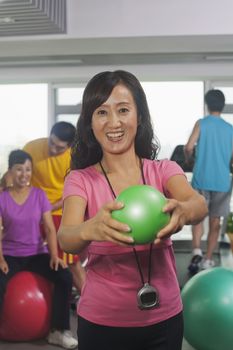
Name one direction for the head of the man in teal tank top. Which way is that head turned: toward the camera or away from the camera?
away from the camera

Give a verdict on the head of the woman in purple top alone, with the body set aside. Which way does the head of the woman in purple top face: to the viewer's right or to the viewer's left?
to the viewer's right

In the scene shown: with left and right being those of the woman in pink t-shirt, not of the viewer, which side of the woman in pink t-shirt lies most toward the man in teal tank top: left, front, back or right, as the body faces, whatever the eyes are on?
back

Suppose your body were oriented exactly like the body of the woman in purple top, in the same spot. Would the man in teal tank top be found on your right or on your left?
on your left

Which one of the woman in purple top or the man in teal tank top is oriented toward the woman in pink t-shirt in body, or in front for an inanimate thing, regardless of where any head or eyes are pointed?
the woman in purple top

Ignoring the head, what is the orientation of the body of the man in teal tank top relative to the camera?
away from the camera

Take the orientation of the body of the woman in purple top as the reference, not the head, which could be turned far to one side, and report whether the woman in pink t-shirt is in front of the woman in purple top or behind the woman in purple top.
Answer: in front

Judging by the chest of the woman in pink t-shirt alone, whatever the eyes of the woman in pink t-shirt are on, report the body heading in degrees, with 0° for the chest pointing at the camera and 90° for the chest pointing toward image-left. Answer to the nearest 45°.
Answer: approximately 0°

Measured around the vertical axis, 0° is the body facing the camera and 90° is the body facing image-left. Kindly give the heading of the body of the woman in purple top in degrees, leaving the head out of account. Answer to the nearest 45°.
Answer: approximately 0°

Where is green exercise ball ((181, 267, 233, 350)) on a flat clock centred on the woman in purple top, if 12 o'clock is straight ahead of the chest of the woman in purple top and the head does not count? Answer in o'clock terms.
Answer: The green exercise ball is roughly at 10 o'clock from the woman in purple top.
